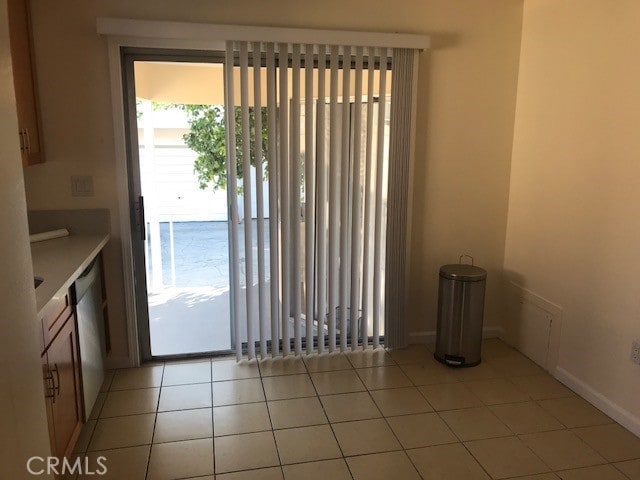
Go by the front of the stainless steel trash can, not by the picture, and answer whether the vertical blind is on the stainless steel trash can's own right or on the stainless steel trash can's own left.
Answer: on the stainless steel trash can's own right

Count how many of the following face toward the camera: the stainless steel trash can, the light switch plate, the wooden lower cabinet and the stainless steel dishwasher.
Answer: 2

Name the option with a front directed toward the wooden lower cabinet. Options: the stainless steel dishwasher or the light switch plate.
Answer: the light switch plate

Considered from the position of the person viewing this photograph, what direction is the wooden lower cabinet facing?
facing to the right of the viewer

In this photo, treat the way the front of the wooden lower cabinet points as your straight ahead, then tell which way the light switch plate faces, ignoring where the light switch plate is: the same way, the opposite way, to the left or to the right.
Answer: to the right

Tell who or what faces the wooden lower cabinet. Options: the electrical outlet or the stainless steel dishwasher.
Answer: the electrical outlet

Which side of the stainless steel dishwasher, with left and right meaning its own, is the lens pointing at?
right

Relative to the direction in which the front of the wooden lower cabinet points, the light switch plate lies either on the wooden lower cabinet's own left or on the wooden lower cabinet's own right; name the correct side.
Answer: on the wooden lower cabinet's own left
